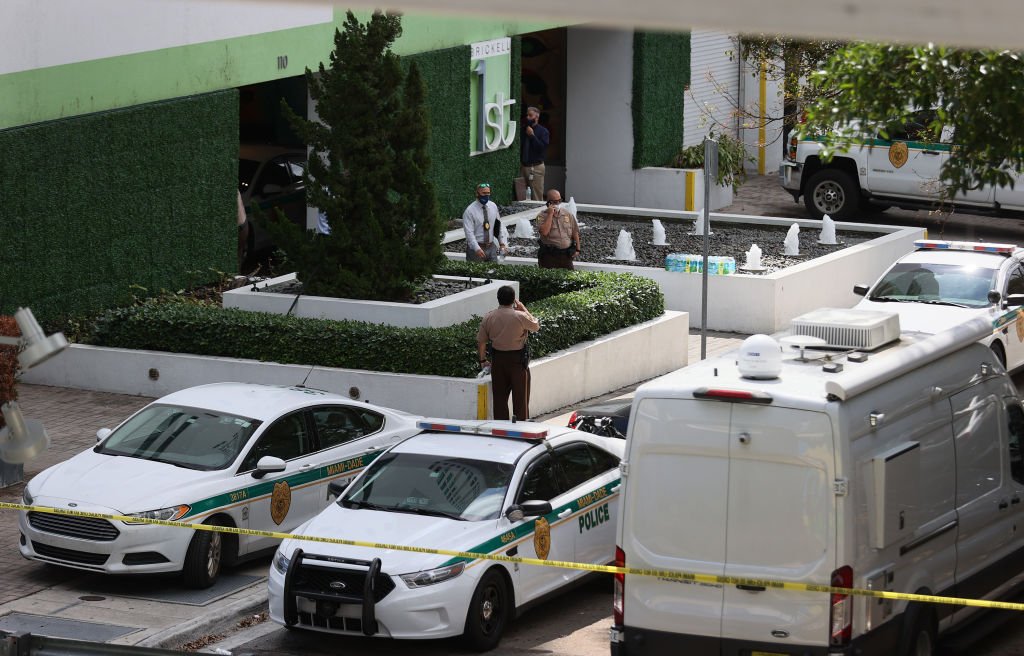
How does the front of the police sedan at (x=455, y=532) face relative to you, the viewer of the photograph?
facing the viewer and to the left of the viewer

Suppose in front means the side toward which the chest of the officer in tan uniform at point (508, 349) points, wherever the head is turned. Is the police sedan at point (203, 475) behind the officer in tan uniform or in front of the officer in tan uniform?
behind

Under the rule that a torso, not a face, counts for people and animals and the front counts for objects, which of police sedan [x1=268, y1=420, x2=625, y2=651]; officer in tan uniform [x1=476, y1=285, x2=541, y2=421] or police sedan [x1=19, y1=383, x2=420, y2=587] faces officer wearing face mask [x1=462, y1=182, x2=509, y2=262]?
the officer in tan uniform

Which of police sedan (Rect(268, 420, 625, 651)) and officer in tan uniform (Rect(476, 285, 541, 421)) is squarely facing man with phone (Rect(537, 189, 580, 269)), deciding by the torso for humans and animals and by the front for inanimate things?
the officer in tan uniform

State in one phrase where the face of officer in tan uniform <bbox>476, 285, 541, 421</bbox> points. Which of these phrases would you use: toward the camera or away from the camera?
away from the camera

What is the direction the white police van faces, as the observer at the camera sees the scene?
facing away from the viewer and to the right of the viewer

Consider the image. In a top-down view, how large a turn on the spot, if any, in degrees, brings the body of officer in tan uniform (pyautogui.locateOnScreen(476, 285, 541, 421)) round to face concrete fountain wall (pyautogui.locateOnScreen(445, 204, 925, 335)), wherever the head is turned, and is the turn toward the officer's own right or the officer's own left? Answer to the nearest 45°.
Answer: approximately 45° to the officer's own right

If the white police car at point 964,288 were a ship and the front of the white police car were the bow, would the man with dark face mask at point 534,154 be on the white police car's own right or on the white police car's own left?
on the white police car's own right

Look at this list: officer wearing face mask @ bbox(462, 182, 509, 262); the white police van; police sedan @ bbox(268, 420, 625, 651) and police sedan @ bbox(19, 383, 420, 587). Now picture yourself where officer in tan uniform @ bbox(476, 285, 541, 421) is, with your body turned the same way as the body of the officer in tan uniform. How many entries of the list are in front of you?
1

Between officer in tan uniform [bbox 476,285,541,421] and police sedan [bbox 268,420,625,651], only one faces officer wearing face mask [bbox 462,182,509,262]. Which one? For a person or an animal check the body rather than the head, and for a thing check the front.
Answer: the officer in tan uniform

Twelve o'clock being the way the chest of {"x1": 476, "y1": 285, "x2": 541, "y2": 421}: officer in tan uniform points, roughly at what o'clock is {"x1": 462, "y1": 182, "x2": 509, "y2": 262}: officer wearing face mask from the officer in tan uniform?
The officer wearing face mask is roughly at 12 o'clock from the officer in tan uniform.

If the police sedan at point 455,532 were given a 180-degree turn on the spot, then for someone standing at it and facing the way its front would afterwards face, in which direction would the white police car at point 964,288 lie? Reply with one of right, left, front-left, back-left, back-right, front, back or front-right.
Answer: front

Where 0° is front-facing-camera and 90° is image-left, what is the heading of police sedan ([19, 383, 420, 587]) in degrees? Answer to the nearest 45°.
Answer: approximately 45°

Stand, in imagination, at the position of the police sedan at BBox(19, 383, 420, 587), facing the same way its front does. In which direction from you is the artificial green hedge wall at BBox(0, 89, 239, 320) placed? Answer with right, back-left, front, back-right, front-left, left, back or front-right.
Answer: back-right

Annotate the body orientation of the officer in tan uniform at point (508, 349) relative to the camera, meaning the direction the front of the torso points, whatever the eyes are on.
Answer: away from the camera

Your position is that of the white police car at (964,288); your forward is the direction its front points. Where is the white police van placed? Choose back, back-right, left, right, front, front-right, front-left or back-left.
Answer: front-left

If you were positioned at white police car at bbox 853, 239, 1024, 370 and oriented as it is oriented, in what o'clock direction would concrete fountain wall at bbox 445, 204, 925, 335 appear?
The concrete fountain wall is roughly at 3 o'clock from the white police car.

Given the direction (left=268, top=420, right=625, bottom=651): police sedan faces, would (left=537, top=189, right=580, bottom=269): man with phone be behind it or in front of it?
behind

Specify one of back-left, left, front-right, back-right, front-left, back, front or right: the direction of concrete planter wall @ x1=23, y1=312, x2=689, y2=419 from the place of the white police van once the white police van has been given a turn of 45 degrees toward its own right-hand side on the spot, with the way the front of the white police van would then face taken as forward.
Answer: back-left

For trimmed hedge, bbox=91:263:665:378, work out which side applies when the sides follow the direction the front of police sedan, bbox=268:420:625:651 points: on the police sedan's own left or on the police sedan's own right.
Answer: on the police sedan's own right
